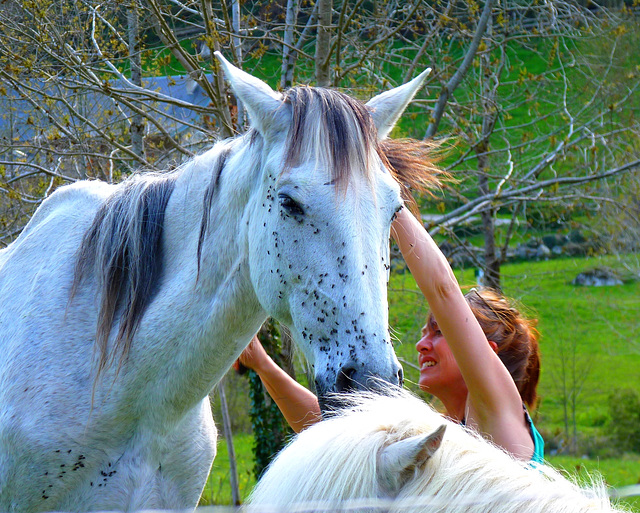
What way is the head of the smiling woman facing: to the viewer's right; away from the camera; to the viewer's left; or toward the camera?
to the viewer's left

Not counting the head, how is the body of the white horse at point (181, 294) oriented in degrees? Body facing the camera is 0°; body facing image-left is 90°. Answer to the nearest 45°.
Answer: approximately 315°

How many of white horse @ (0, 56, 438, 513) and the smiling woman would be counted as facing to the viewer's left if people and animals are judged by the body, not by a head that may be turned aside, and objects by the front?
1

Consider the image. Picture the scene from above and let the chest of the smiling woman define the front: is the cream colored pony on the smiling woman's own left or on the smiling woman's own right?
on the smiling woman's own left

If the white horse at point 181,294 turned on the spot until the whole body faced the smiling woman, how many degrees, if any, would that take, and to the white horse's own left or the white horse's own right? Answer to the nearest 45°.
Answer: approximately 45° to the white horse's own left

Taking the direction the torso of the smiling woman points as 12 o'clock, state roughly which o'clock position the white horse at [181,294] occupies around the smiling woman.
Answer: The white horse is roughly at 12 o'clock from the smiling woman.

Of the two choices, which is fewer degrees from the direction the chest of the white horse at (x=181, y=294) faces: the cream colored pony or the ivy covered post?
the cream colored pony

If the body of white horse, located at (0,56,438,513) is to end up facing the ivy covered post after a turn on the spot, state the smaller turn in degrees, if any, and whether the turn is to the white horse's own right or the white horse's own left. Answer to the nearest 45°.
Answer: approximately 135° to the white horse's own left

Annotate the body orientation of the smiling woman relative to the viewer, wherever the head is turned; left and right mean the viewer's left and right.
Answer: facing to the left of the viewer
